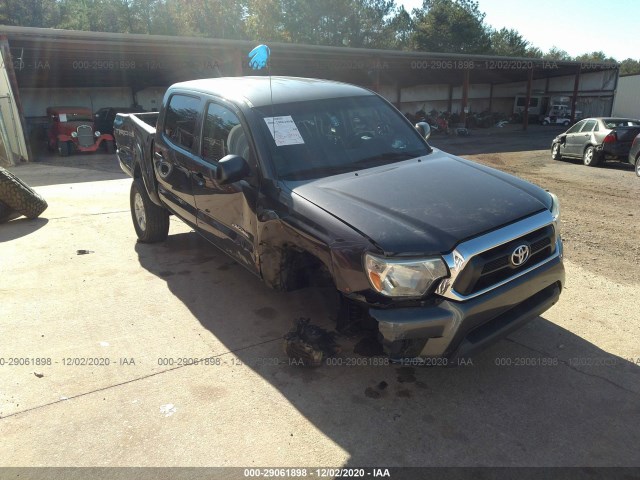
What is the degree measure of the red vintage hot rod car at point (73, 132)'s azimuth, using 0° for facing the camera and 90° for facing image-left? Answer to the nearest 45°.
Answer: approximately 315°

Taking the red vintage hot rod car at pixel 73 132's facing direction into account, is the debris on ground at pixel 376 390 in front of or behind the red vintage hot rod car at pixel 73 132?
in front

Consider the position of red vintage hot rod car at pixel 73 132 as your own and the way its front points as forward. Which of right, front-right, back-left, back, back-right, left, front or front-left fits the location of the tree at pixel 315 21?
left

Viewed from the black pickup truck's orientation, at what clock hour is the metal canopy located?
The metal canopy is roughly at 7 o'clock from the black pickup truck.

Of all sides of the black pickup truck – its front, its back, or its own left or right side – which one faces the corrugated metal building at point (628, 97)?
left

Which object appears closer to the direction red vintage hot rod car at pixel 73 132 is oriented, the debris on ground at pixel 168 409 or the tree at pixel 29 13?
the debris on ground

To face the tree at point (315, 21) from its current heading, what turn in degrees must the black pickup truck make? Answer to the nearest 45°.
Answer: approximately 135° to its left

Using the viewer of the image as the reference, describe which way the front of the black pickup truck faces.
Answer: facing the viewer and to the right of the viewer

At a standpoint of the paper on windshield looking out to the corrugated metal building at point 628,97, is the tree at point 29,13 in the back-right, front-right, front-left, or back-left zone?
front-left

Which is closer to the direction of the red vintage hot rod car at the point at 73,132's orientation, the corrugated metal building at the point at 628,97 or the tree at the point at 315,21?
the corrugated metal building

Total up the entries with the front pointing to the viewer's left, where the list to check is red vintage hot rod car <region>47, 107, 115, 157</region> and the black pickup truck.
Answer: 0
